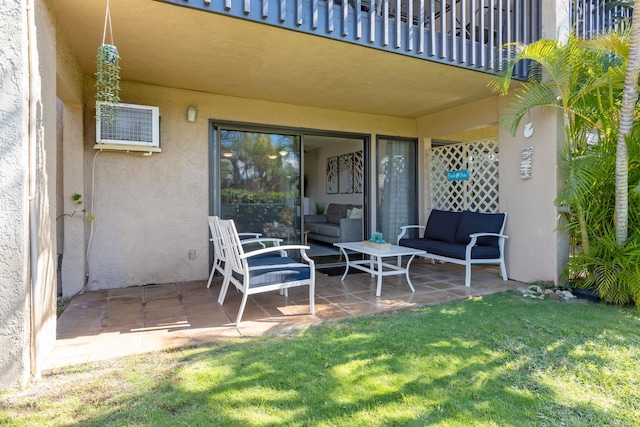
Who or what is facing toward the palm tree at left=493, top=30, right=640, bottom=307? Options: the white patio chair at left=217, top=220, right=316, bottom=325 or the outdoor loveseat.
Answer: the white patio chair

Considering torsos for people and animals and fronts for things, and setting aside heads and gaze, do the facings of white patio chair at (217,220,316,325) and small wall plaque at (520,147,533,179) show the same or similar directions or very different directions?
very different directions

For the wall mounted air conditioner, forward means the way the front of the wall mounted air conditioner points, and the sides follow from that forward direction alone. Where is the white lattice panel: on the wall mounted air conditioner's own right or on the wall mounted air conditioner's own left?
on the wall mounted air conditioner's own left

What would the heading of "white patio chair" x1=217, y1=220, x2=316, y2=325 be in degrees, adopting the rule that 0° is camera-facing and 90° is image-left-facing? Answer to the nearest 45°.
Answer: approximately 270°

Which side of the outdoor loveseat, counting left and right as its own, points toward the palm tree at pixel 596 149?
left

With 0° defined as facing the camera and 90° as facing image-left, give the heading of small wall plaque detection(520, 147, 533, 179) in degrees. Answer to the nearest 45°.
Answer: approximately 45°

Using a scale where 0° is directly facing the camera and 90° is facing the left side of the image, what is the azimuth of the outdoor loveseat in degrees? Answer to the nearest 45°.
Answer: approximately 45°
